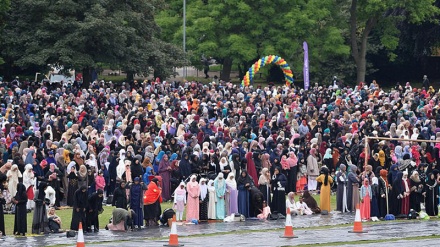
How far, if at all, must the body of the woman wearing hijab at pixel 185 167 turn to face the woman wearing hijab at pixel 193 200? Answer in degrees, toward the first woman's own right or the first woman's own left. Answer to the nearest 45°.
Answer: approximately 45° to the first woman's own right

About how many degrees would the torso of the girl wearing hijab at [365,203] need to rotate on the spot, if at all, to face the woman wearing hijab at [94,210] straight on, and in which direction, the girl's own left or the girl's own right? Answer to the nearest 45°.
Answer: approximately 45° to the girl's own right

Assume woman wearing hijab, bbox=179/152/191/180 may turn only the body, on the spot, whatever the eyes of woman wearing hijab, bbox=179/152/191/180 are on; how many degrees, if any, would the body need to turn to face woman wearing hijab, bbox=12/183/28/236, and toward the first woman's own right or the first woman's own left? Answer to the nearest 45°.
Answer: approximately 90° to the first woman's own right

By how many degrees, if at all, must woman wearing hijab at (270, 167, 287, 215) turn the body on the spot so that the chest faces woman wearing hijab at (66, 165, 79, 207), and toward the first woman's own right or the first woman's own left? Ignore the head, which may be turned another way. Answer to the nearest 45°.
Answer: approximately 45° to the first woman's own right

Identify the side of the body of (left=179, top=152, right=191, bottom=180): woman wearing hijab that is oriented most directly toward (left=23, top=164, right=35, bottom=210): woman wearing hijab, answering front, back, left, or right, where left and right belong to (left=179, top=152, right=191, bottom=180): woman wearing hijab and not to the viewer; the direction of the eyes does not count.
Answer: right

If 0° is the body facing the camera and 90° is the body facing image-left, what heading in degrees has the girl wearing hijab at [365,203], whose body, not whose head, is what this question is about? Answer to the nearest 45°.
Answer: approximately 0°

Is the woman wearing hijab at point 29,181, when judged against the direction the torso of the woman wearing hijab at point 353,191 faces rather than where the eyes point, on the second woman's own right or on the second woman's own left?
on the second woman's own right
